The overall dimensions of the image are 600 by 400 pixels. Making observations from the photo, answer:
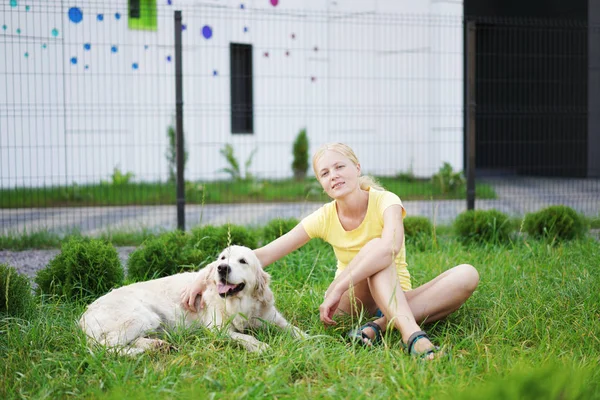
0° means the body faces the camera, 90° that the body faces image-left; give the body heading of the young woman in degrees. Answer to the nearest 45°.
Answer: approximately 0°

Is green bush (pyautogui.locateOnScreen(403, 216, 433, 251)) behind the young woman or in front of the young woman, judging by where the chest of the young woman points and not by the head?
behind

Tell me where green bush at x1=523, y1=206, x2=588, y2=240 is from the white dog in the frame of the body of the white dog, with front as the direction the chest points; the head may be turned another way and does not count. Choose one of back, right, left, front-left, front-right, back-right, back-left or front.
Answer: left

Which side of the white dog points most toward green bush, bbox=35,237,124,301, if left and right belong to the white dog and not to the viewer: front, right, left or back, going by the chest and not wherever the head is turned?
back

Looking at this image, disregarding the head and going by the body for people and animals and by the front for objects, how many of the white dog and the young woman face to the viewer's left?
0

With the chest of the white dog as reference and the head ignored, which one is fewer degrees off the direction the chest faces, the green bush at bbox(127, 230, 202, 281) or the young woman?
the young woman

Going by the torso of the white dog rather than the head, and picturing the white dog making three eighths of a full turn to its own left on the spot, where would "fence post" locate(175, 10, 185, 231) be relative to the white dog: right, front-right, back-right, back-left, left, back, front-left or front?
front

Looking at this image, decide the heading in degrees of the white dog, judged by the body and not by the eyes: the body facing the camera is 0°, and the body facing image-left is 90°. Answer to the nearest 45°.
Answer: approximately 315°

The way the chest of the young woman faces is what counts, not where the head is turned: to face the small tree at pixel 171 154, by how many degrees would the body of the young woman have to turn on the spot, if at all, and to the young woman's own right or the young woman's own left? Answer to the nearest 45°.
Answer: approximately 180°

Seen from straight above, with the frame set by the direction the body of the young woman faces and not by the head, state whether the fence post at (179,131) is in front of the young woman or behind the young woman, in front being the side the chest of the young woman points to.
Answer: behind
